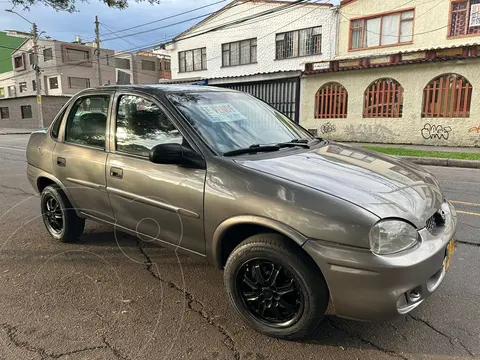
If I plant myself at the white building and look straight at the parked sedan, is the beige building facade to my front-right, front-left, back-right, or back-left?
front-left

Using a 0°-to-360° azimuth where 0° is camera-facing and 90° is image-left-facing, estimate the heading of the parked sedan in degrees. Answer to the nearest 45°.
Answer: approximately 315°

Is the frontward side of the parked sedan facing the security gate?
no

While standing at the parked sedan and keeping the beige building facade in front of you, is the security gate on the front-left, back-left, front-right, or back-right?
front-left

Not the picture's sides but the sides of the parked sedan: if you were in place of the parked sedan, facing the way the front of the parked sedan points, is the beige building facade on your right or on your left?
on your left

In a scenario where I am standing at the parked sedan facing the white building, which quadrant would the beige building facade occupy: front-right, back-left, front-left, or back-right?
front-right

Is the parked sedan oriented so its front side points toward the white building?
no
